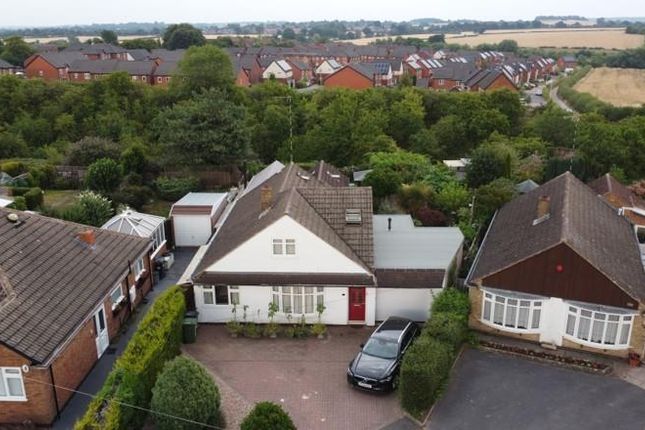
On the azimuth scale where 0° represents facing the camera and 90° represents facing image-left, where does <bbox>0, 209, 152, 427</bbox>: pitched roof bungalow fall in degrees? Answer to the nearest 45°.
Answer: approximately 315°

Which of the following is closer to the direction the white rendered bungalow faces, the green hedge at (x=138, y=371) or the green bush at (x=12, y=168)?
the green hedge

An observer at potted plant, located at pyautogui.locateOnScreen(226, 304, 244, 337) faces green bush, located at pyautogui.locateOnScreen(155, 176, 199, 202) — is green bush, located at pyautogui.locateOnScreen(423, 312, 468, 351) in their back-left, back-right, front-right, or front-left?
back-right

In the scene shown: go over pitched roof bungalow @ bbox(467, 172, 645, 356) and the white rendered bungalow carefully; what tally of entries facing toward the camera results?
2

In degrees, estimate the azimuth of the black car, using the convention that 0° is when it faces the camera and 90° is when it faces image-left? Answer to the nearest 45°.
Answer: approximately 45°

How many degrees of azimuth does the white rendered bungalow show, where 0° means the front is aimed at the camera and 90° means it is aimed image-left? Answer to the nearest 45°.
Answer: approximately 0°

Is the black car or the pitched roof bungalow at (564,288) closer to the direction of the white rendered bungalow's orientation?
the black car

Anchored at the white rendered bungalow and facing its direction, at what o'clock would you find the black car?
The black car is roughly at 11 o'clock from the white rendered bungalow.

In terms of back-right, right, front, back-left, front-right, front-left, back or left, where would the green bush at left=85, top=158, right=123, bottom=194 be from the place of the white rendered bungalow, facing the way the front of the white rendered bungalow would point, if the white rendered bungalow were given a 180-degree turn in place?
front-left

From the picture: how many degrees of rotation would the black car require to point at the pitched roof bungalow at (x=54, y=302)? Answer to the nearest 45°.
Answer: approximately 45° to its right
